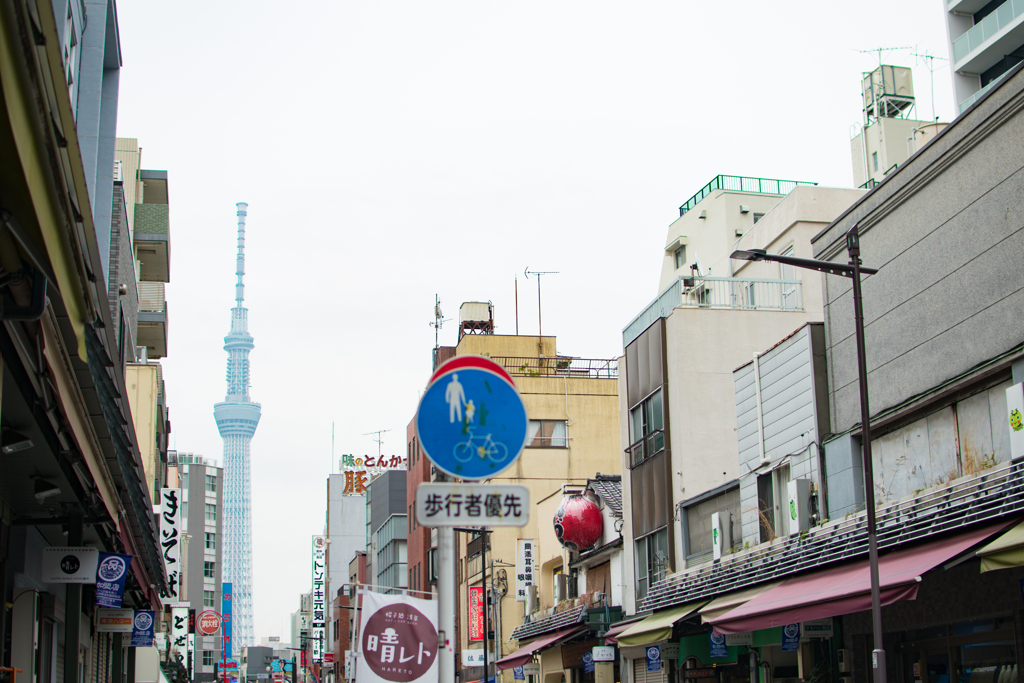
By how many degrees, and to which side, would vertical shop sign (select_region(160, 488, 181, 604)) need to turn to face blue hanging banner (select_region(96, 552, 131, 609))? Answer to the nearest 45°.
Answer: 0° — it already faces it

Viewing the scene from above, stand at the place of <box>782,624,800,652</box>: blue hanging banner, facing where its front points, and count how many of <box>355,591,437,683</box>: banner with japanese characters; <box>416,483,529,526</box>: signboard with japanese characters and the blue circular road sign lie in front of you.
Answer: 3

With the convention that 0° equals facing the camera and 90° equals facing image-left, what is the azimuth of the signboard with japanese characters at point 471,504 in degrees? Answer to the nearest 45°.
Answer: approximately 0°
